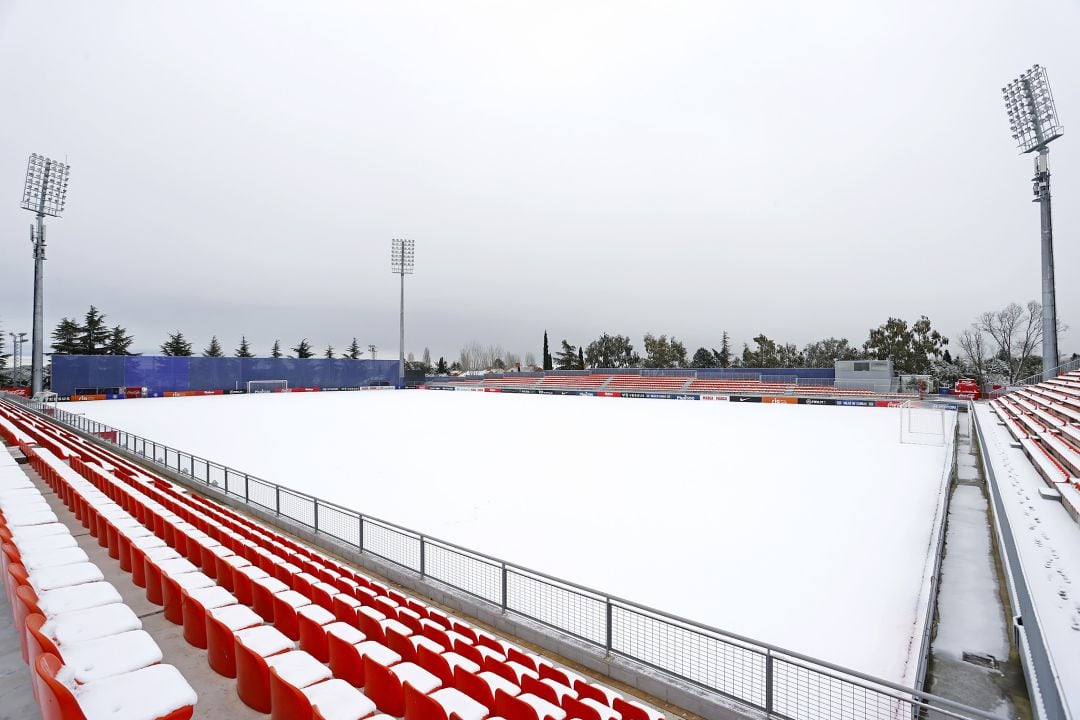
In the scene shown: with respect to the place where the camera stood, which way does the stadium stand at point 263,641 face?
facing away from the viewer and to the right of the viewer

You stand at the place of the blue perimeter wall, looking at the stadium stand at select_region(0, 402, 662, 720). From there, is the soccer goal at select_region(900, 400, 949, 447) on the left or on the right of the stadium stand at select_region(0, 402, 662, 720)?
left

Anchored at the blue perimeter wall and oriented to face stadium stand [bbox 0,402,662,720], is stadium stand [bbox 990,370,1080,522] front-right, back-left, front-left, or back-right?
front-left

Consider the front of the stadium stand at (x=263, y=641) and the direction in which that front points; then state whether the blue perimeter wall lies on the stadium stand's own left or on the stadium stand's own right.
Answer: on the stadium stand's own left

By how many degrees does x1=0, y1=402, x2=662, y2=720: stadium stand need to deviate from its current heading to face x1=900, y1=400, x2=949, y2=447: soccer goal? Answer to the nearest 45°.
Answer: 0° — it already faces it

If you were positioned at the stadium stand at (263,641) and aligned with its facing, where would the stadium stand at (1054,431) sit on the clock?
the stadium stand at (1054,431) is roughly at 1 o'clock from the stadium stand at (263,641).

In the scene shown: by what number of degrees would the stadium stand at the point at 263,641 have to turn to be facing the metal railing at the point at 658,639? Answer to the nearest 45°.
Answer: approximately 45° to its right
